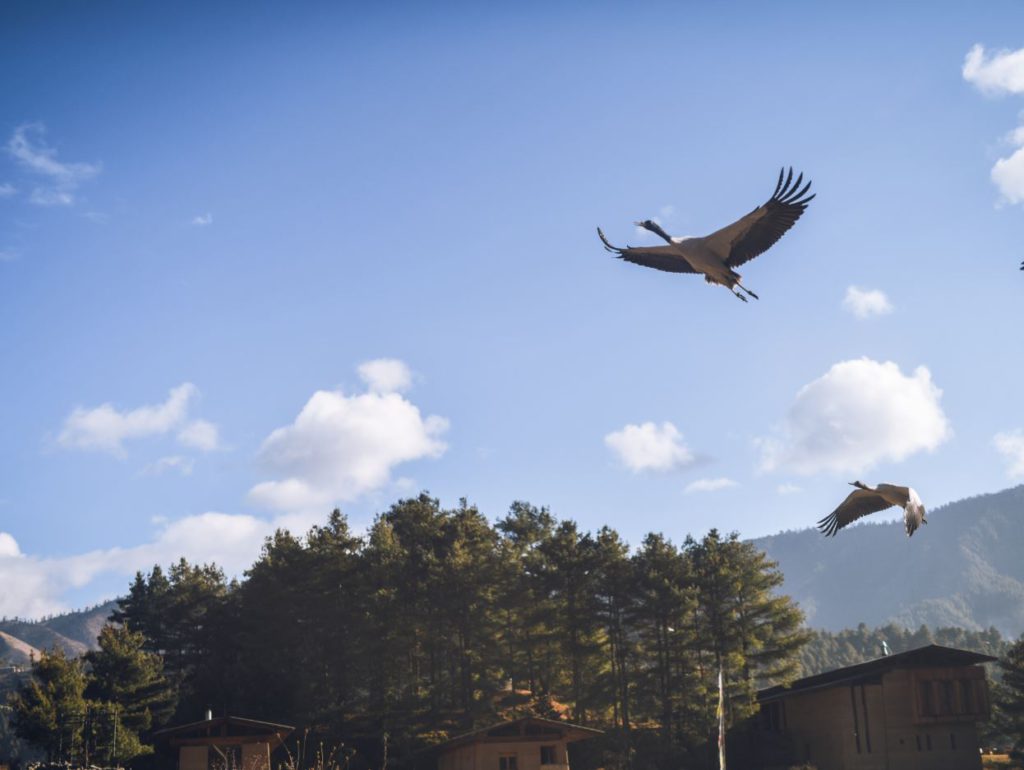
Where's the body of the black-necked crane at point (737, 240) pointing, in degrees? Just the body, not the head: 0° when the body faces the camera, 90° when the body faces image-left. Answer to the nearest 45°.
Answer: approximately 45°

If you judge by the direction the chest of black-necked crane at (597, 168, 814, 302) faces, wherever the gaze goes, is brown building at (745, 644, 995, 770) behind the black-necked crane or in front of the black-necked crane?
behind
